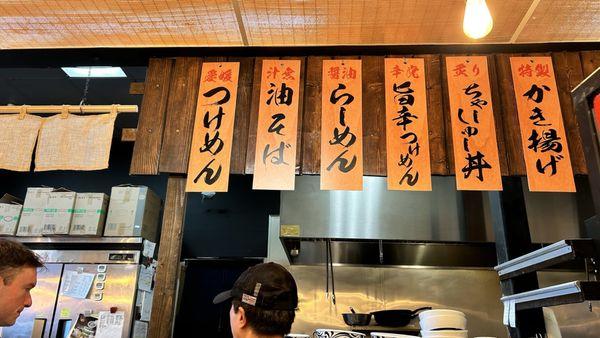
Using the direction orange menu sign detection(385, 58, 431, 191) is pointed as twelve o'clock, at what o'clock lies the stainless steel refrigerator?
The stainless steel refrigerator is roughly at 4 o'clock from the orange menu sign.

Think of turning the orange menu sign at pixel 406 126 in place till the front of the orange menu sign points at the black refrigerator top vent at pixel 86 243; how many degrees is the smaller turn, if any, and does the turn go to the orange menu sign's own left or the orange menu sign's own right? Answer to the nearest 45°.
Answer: approximately 135° to the orange menu sign's own right

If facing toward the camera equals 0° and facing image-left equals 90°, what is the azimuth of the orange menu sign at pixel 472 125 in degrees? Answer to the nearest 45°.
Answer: approximately 0°

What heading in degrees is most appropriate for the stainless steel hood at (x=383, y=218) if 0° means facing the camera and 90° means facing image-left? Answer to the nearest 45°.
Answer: approximately 0°
